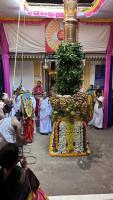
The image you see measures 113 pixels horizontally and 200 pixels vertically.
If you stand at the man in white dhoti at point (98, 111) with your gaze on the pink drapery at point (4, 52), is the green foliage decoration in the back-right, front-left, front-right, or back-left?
front-left

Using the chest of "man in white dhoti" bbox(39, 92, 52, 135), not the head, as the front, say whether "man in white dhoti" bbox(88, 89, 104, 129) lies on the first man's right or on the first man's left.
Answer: on the first man's left

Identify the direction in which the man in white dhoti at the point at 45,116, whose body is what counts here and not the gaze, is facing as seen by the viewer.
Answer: toward the camera

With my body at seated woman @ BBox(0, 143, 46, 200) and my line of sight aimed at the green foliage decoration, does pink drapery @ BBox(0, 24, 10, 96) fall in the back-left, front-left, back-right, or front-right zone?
front-left

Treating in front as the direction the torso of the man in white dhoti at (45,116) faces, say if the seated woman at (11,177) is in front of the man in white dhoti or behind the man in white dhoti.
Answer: in front

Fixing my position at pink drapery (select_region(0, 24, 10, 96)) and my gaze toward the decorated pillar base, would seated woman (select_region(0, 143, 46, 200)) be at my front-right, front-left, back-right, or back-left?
front-right
